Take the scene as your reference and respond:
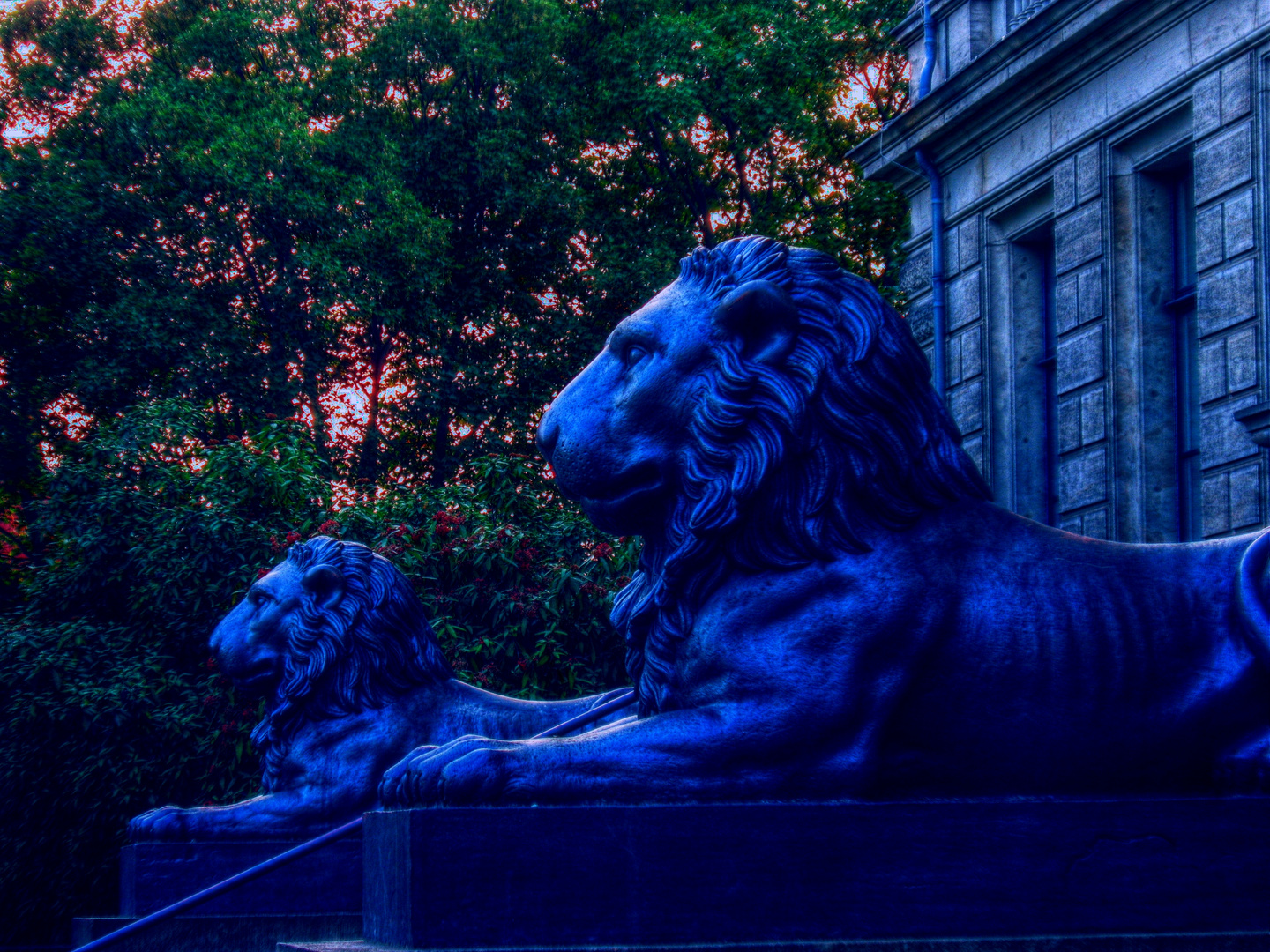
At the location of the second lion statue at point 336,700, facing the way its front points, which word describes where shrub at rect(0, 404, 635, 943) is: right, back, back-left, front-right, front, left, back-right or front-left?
right

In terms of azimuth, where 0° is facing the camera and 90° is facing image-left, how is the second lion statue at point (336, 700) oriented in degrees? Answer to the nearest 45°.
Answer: approximately 90°

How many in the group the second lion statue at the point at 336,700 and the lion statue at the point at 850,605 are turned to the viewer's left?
2

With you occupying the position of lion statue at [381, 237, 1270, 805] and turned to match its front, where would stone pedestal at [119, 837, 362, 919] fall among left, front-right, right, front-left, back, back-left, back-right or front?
front-right

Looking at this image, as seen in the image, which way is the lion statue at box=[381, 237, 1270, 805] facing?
to the viewer's left

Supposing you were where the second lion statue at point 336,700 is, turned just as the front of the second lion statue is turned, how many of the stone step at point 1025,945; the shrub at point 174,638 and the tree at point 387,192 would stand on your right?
2

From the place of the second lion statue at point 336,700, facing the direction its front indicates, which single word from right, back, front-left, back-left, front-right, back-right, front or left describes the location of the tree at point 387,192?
right

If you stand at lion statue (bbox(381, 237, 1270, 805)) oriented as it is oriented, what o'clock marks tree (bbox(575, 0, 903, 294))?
The tree is roughly at 3 o'clock from the lion statue.

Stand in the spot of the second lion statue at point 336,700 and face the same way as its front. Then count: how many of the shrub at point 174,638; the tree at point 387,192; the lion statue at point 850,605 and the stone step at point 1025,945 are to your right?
2

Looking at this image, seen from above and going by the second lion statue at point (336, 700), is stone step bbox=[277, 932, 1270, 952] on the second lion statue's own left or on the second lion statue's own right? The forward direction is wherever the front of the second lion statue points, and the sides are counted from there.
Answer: on the second lion statue's own left
